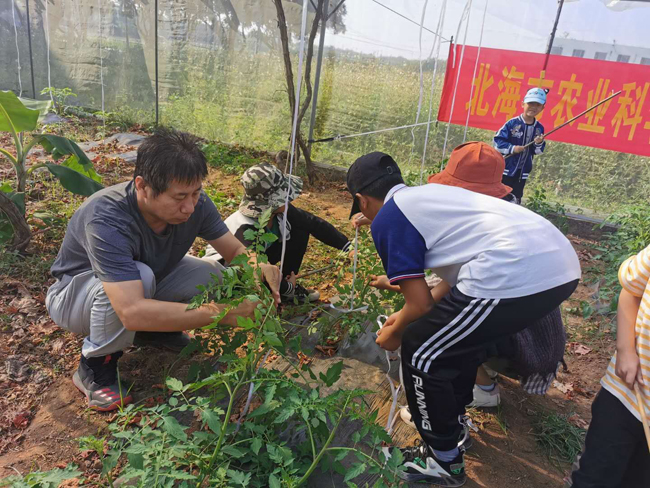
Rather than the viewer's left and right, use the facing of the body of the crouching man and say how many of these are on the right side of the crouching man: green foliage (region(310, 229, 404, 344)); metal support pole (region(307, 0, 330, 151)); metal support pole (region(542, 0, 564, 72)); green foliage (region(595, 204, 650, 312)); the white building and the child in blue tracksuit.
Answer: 0

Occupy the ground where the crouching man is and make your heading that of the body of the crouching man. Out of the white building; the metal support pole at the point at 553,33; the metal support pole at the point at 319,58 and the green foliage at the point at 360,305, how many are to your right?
0

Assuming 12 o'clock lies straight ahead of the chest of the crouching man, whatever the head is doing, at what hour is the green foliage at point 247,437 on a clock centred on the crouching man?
The green foliage is roughly at 1 o'clock from the crouching man.

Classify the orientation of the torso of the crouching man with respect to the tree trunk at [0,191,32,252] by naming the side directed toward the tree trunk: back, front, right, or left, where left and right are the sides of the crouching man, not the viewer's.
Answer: back

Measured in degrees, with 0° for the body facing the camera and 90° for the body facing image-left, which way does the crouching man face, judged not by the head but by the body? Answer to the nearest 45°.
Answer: approximately 315°

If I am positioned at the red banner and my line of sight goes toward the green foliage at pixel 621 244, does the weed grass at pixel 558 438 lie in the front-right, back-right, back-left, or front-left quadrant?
front-right

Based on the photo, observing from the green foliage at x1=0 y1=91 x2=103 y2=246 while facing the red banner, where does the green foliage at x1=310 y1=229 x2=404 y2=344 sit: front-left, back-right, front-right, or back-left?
front-right

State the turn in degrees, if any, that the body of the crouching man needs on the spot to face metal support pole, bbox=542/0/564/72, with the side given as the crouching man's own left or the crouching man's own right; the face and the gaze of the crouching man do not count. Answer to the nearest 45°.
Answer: approximately 90° to the crouching man's own left

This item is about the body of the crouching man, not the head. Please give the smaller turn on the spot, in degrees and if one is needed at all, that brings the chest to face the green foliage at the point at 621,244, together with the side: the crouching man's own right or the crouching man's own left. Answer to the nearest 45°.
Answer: approximately 45° to the crouching man's own left

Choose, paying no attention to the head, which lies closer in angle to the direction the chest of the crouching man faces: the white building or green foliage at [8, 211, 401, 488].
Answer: the green foliage

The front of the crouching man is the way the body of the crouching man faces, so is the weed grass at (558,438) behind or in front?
in front

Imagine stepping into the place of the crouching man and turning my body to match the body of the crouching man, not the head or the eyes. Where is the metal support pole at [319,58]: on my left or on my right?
on my left

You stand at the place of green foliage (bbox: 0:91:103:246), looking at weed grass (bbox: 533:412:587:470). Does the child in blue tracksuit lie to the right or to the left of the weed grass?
left

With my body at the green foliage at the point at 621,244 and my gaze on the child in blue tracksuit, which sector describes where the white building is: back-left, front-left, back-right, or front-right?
front-right

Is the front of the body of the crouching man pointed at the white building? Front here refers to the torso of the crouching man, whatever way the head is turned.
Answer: no

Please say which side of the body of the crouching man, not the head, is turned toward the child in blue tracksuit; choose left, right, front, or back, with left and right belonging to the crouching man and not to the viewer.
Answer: left

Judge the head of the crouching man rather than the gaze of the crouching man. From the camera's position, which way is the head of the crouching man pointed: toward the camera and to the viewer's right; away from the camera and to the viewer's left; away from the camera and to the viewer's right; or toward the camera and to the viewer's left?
toward the camera and to the viewer's right
